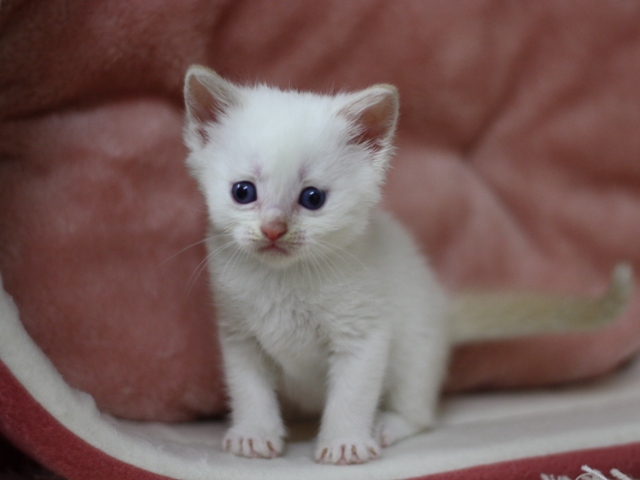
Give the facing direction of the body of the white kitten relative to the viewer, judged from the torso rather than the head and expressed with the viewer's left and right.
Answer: facing the viewer and to the left of the viewer
